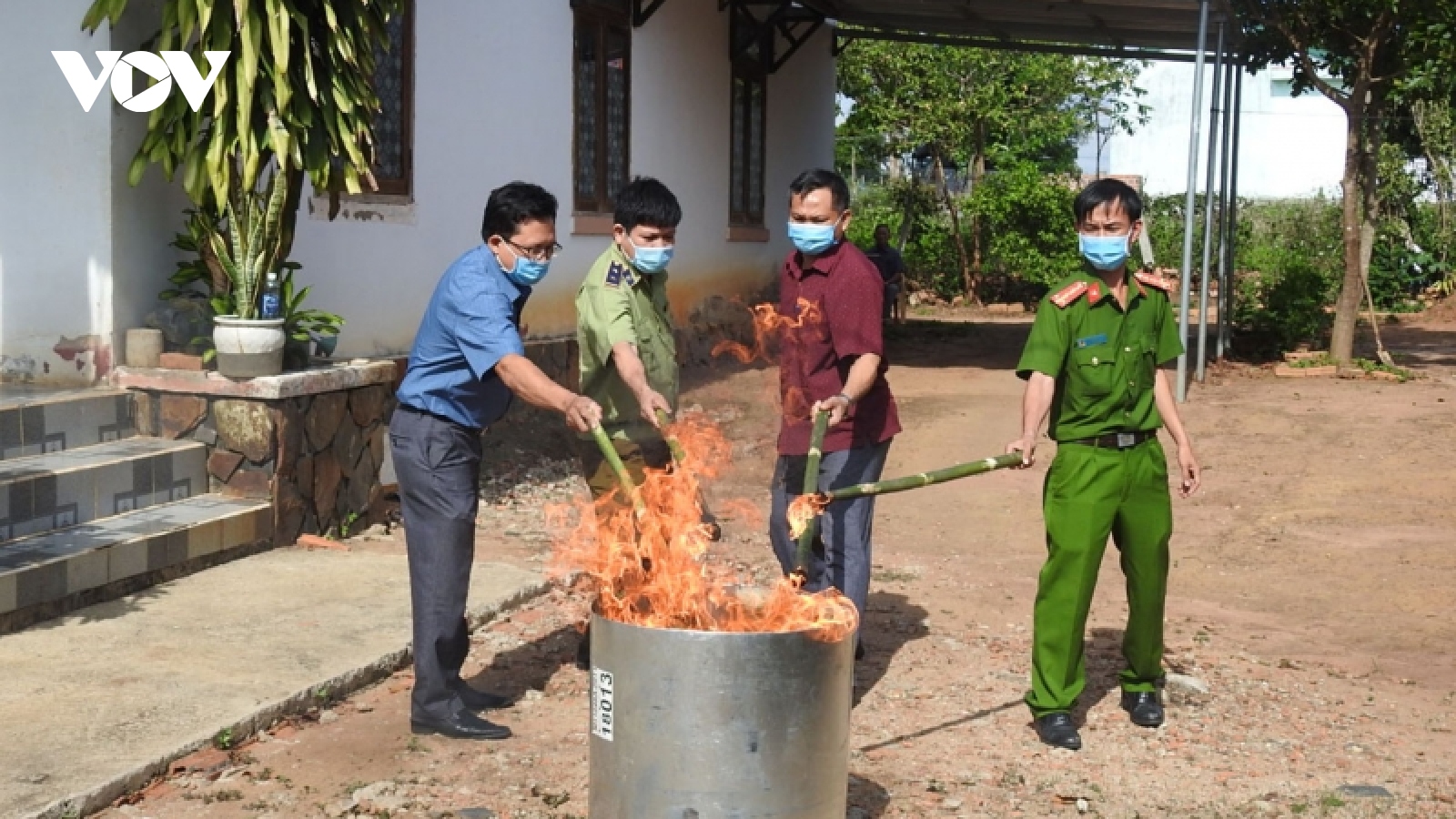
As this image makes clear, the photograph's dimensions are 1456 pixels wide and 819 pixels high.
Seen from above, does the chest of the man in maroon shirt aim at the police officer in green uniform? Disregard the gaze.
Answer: no

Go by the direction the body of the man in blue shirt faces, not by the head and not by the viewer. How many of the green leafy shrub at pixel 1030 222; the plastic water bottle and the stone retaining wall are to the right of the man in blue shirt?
0

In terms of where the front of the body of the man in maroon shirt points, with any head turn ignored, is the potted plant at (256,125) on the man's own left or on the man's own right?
on the man's own right

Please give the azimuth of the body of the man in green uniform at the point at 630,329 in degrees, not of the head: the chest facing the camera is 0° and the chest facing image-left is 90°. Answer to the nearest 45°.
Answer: approximately 315°

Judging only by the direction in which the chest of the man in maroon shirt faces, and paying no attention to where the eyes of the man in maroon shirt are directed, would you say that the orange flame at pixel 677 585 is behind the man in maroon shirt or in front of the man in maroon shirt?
in front

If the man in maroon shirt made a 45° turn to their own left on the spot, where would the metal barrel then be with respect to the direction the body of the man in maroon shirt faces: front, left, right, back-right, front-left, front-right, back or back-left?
front

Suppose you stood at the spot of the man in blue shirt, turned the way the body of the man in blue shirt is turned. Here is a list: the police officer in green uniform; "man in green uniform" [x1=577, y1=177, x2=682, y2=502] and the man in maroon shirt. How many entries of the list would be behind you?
0

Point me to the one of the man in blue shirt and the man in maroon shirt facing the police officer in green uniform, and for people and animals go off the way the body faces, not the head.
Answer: the man in blue shirt

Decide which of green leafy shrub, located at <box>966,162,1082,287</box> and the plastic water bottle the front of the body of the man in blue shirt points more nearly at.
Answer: the green leafy shrub

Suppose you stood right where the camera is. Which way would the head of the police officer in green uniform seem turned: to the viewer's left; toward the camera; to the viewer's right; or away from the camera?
toward the camera

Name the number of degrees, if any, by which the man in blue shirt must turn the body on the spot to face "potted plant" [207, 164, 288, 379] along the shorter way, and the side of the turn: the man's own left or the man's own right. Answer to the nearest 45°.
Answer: approximately 135° to the man's own left

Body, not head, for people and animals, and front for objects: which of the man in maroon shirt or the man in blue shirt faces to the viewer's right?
the man in blue shirt

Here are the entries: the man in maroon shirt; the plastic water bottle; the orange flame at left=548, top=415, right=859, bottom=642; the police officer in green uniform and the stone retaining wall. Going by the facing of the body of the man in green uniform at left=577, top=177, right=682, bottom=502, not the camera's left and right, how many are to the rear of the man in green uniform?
2

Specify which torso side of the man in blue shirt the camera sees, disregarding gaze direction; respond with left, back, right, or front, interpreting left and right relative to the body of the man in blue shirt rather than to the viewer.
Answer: right

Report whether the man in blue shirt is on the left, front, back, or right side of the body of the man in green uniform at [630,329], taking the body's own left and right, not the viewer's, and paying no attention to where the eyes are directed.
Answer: right

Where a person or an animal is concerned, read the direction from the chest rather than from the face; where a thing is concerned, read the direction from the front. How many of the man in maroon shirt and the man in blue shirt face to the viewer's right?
1

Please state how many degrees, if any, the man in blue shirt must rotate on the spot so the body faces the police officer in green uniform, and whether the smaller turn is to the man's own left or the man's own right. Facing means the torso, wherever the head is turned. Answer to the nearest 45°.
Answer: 0° — they already face them

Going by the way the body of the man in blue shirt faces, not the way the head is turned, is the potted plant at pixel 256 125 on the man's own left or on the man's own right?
on the man's own left

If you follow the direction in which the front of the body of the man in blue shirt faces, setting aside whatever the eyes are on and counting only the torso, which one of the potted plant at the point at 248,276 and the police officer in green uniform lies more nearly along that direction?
the police officer in green uniform

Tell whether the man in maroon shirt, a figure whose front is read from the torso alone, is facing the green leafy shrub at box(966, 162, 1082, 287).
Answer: no
